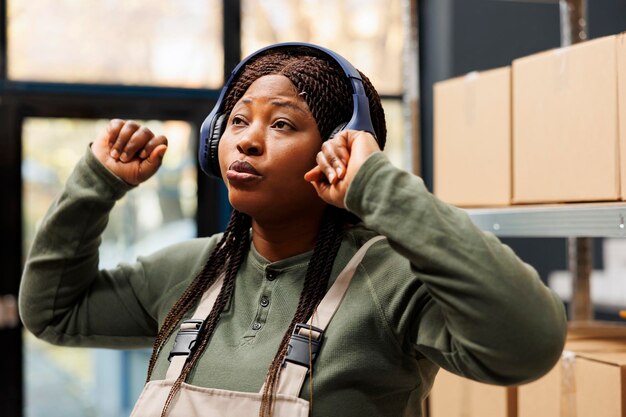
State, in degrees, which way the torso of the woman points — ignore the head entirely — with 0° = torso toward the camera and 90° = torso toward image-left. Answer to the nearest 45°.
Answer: approximately 45°

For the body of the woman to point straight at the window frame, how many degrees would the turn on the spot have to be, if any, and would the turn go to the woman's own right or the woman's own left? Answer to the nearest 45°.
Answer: approximately 90° to the woman's own right

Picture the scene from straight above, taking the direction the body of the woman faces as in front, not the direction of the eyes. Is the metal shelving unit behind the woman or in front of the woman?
behind

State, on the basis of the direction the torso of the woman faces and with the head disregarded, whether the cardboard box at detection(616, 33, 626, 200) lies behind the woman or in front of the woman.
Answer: behind
